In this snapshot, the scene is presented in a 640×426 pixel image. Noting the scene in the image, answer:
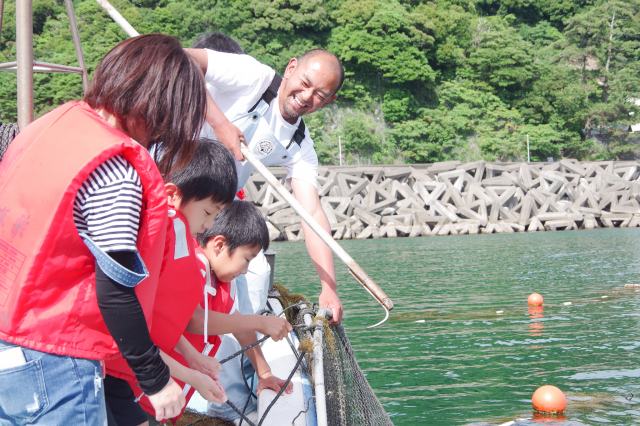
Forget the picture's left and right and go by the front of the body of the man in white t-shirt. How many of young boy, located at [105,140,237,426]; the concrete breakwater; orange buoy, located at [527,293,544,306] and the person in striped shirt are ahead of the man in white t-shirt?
2

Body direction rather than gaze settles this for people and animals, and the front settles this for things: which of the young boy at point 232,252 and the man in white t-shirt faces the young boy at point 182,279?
the man in white t-shirt

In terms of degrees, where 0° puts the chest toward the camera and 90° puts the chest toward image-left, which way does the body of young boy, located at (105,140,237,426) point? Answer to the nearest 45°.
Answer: approximately 270°

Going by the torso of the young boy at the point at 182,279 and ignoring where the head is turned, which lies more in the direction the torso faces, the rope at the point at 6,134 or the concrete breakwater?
the concrete breakwater

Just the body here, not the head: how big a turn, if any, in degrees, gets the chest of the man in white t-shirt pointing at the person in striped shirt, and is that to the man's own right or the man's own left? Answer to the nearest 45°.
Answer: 0° — they already face them

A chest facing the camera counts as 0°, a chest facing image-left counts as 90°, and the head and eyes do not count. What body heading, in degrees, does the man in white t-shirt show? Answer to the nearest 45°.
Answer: approximately 0°

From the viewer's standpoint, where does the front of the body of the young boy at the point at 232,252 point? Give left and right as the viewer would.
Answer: facing to the right of the viewer

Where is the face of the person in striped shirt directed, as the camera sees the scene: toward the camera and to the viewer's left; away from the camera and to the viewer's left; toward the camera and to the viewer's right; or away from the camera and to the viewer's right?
away from the camera and to the viewer's right

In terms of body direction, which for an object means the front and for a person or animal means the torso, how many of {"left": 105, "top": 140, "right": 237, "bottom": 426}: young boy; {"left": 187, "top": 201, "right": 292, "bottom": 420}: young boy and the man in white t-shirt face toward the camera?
1
